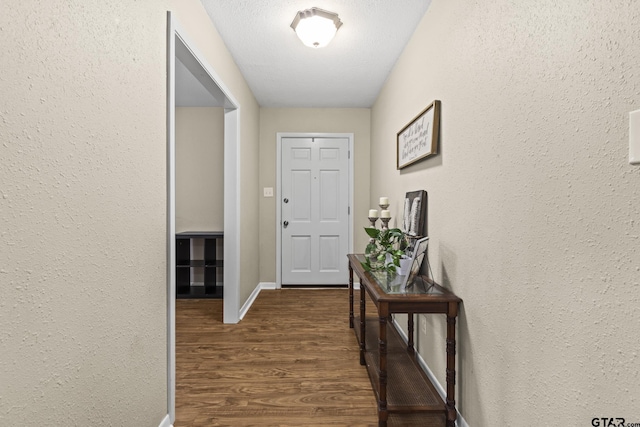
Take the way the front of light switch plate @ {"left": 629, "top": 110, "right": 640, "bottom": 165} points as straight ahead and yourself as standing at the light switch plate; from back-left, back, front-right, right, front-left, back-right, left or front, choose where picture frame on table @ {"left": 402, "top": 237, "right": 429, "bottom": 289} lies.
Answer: right

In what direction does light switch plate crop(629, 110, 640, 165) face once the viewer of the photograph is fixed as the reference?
facing the viewer and to the left of the viewer

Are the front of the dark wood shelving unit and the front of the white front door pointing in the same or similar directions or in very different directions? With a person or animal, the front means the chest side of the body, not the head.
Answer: same or similar directions

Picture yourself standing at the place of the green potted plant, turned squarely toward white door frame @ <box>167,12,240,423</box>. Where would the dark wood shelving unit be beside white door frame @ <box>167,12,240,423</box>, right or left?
right

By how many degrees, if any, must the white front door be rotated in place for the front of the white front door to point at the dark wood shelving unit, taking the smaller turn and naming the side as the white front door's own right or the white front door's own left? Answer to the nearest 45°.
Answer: approximately 90° to the white front door's own right

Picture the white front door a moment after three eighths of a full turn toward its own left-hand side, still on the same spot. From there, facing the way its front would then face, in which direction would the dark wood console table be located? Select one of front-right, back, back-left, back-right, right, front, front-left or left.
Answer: back-right

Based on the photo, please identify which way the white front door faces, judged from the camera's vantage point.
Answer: facing the viewer

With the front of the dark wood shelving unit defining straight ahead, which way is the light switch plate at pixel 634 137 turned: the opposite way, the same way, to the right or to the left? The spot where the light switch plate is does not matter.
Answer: to the right

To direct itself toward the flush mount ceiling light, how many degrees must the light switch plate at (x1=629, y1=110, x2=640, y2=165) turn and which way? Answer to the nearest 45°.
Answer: approximately 45° to its right

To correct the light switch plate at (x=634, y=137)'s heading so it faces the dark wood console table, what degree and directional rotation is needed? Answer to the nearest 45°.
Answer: approximately 90° to its right

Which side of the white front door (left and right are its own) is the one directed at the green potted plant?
front

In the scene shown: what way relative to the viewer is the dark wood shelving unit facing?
toward the camera

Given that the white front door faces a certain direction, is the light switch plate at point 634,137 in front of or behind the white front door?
in front

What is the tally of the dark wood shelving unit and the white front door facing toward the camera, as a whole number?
2

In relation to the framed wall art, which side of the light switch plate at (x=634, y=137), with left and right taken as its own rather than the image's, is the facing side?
right
